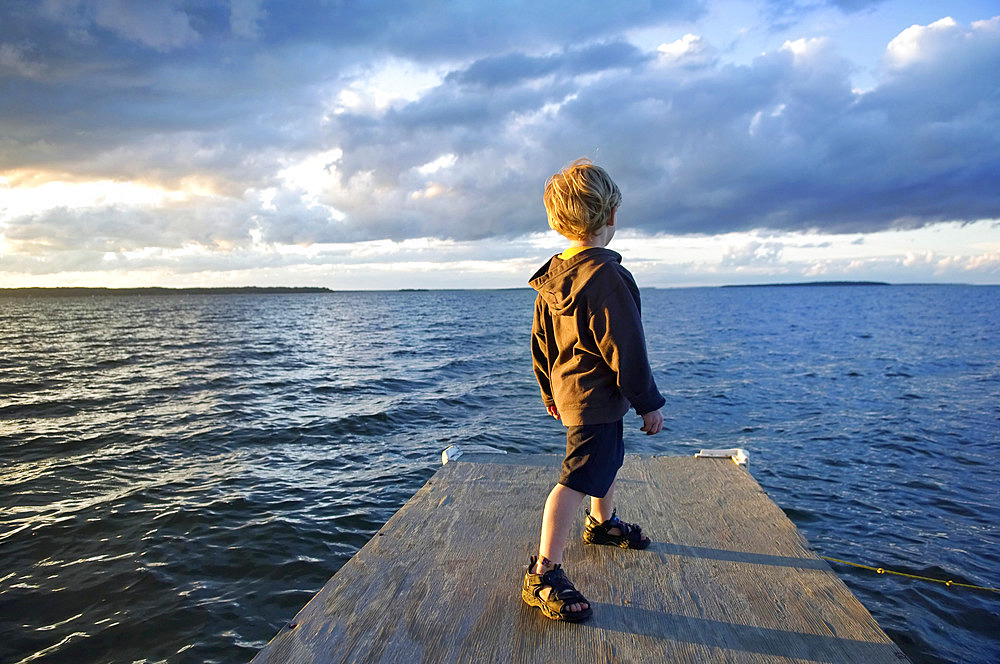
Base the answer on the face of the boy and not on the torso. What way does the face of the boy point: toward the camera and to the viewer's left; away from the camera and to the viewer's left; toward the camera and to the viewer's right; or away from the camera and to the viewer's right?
away from the camera and to the viewer's right

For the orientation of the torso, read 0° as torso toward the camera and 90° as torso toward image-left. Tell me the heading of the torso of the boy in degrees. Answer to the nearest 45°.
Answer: approximately 225°
